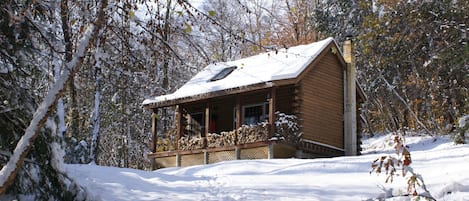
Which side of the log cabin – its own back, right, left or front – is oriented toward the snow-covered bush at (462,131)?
left

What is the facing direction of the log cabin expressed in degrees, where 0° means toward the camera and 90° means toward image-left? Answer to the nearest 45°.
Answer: approximately 45°

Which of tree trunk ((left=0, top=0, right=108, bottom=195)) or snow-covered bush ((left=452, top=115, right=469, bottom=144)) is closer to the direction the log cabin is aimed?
the tree trunk

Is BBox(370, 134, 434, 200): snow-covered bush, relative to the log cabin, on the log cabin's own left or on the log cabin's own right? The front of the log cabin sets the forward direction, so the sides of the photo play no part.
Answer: on the log cabin's own left
